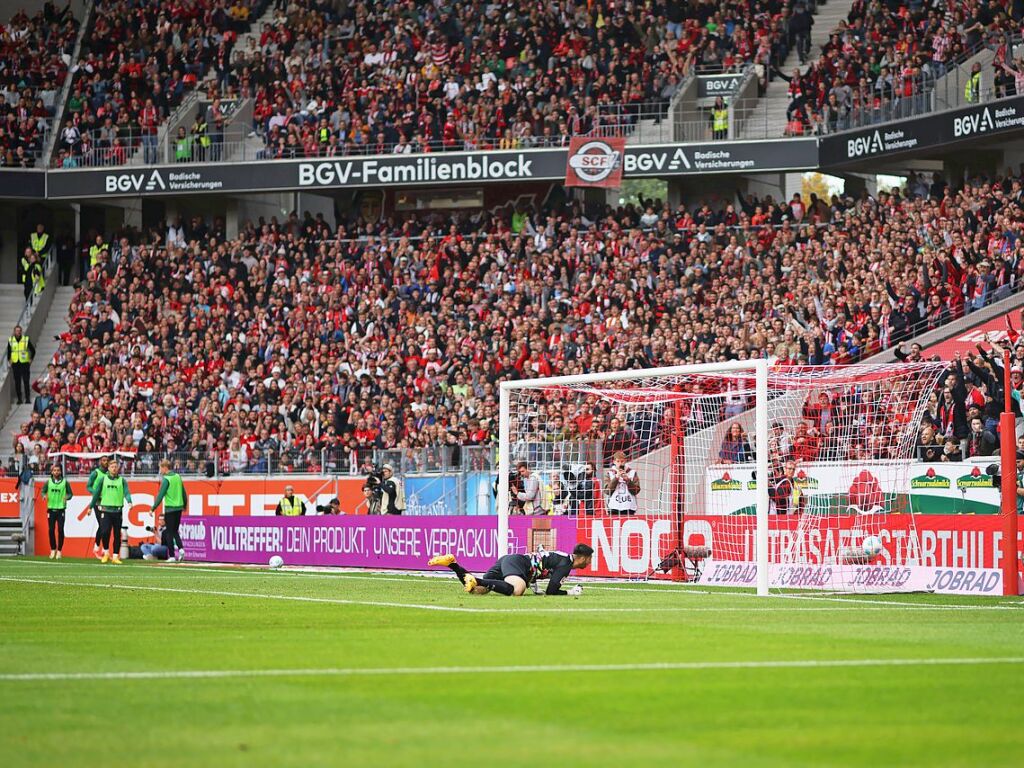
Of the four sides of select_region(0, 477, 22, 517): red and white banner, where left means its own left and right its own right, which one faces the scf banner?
left

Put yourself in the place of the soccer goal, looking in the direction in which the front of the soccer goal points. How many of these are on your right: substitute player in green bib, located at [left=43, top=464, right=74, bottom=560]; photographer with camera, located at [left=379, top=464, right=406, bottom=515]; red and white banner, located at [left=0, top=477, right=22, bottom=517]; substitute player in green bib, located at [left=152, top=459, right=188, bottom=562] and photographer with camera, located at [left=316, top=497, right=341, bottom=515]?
5

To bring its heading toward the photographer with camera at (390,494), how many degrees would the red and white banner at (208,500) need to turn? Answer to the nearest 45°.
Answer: approximately 45° to its left

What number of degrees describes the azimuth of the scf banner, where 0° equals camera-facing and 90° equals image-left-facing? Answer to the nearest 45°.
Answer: approximately 0°

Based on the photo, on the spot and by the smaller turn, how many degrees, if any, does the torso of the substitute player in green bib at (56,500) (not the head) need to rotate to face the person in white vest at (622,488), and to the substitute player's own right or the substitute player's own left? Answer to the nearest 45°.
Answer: approximately 45° to the substitute player's own left

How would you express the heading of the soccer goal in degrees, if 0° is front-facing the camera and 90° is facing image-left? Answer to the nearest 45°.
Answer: approximately 45°

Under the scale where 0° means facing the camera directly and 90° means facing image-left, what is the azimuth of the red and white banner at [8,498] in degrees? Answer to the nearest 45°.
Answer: approximately 0°

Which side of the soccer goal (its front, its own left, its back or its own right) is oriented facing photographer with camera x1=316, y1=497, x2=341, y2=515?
right
